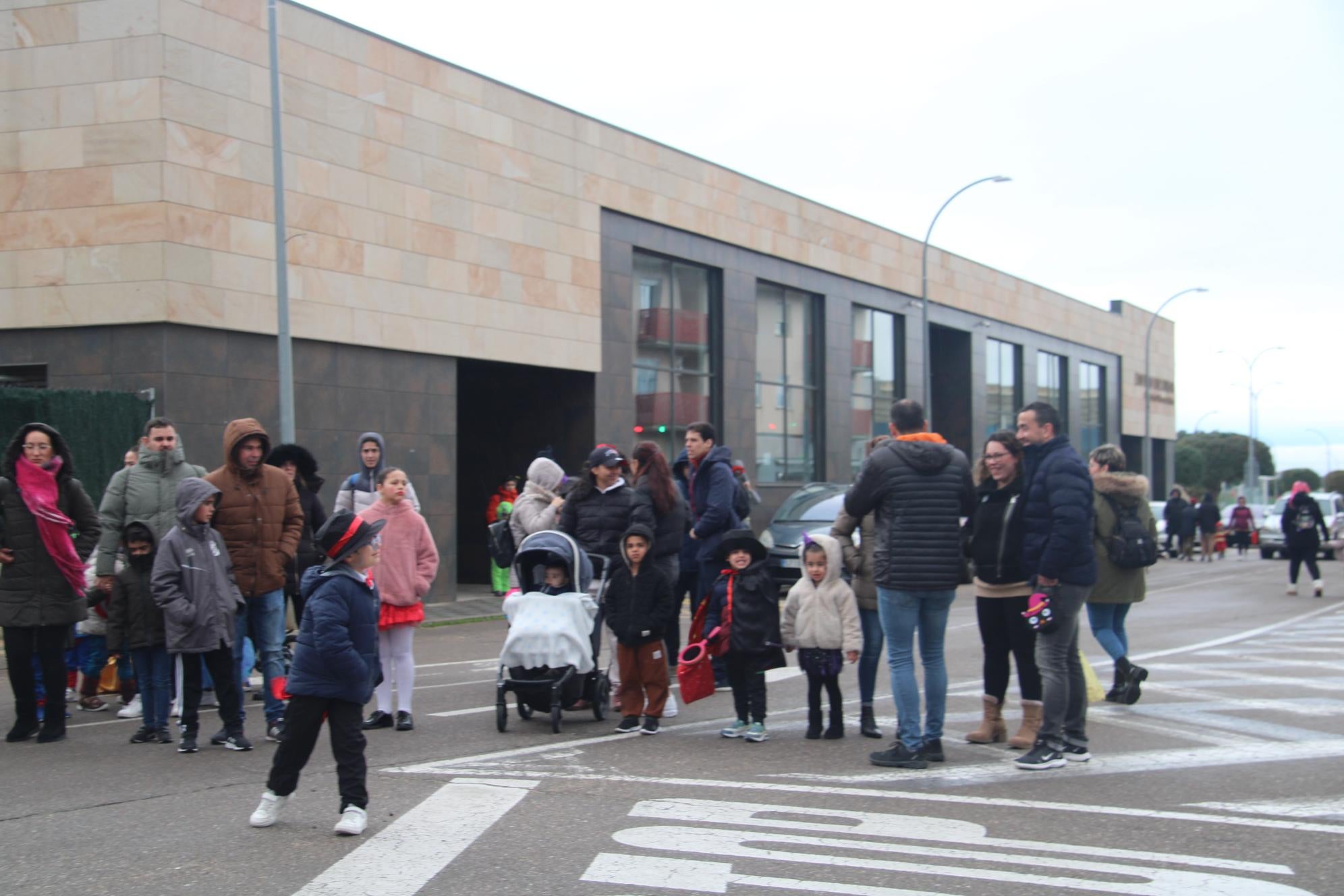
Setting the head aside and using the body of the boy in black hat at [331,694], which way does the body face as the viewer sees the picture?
to the viewer's right

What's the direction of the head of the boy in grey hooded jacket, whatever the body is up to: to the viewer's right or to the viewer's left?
to the viewer's right

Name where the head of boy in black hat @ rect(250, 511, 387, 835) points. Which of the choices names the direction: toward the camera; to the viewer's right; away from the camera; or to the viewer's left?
to the viewer's right

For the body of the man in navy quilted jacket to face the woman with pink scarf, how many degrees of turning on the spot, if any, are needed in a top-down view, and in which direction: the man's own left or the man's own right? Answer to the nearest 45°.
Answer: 0° — they already face them

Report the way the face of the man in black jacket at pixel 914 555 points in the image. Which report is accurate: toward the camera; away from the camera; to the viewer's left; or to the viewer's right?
away from the camera

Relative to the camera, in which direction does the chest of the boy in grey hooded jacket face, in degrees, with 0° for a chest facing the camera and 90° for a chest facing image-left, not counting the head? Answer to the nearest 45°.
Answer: approximately 315°

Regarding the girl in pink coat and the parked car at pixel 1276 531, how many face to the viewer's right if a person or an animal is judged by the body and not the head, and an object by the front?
0

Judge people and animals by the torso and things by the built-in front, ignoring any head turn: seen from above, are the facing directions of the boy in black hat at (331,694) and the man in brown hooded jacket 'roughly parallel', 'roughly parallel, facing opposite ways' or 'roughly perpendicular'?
roughly perpendicular

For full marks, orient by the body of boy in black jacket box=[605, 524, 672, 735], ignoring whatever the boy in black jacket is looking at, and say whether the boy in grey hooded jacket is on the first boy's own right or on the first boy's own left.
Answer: on the first boy's own right
